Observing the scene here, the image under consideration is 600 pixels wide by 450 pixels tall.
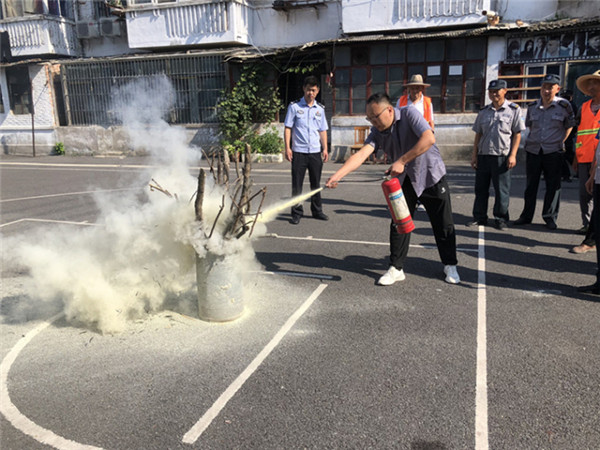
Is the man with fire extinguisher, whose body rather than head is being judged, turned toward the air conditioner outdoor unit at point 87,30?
no

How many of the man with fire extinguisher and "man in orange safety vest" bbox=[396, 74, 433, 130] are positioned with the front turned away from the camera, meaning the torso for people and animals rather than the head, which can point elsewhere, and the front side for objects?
0

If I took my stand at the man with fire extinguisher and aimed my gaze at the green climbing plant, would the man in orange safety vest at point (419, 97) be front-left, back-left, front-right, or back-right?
front-right

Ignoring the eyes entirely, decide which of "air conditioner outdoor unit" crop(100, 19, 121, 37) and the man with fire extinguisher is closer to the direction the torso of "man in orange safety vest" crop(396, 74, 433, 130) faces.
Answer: the man with fire extinguisher

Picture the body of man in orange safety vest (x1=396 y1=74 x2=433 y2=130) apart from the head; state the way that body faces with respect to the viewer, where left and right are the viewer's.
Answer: facing the viewer

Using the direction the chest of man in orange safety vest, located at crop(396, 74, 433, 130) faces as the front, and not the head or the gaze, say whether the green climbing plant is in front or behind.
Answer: behind

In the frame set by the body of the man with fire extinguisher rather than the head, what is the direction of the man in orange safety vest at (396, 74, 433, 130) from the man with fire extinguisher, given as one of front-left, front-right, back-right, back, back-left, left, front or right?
back-right

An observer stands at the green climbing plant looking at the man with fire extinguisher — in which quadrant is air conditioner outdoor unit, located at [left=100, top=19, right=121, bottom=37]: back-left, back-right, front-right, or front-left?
back-right

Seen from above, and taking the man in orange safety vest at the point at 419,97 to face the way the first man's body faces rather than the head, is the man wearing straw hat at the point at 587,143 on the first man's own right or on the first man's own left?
on the first man's own left

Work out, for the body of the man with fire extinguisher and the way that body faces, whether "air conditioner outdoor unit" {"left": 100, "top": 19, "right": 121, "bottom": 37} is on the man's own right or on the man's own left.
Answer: on the man's own right

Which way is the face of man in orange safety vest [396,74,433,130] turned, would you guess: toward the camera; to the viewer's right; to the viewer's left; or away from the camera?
toward the camera

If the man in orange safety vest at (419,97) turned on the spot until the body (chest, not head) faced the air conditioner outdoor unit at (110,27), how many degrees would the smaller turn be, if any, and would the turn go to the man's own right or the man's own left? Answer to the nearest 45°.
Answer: approximately 135° to the man's own right

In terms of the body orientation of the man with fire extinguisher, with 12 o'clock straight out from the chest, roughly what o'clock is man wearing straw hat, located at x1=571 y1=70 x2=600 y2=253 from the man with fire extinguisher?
The man wearing straw hat is roughly at 6 o'clock from the man with fire extinguisher.

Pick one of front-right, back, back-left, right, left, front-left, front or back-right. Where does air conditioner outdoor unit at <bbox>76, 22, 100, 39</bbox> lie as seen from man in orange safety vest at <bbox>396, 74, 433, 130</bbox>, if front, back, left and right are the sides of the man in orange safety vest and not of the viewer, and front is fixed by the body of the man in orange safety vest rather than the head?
back-right
